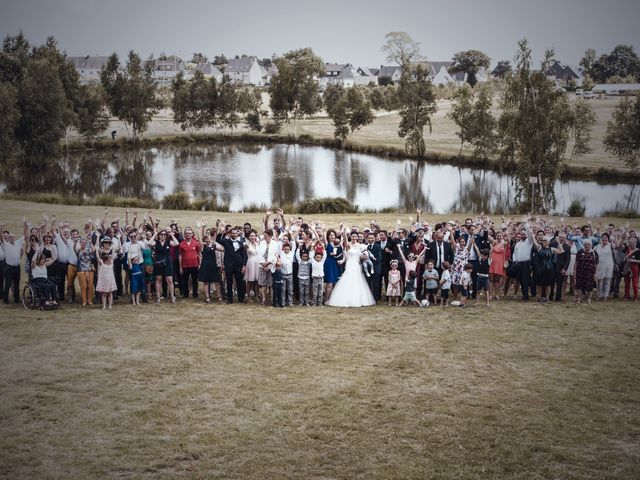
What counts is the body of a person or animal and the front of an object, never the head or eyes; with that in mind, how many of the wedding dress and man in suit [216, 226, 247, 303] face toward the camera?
2

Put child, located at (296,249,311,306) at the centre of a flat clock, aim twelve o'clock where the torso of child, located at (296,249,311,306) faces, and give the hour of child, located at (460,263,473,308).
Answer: child, located at (460,263,473,308) is roughly at 9 o'clock from child, located at (296,249,311,306).

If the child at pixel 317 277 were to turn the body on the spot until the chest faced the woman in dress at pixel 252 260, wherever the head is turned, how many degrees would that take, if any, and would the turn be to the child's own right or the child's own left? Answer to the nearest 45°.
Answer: approximately 90° to the child's own right

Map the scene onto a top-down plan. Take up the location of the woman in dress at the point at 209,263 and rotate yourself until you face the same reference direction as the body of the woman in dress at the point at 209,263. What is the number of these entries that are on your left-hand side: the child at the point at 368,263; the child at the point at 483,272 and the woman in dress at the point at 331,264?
3

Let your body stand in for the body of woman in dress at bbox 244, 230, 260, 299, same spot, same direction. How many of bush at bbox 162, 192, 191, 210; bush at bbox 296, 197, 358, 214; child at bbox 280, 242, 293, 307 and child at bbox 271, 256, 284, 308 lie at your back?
2

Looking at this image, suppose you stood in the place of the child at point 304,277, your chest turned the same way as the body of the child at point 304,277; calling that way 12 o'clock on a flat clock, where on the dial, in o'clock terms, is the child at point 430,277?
the child at point 430,277 is roughly at 9 o'clock from the child at point 304,277.

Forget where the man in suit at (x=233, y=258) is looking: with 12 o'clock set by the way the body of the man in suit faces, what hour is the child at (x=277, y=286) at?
The child is roughly at 10 o'clock from the man in suit.

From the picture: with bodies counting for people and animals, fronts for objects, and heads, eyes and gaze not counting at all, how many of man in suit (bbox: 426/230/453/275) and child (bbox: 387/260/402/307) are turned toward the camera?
2
